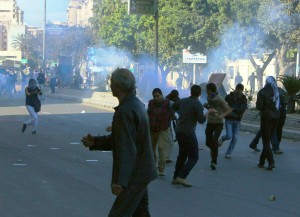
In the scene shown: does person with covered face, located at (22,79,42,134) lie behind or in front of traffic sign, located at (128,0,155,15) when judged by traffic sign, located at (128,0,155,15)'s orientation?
in front

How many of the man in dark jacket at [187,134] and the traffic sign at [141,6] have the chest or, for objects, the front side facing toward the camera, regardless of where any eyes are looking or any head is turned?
1

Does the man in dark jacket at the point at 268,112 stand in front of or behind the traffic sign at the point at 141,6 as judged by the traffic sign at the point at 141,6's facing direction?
in front

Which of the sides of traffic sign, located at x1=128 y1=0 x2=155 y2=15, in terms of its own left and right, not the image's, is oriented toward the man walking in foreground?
front

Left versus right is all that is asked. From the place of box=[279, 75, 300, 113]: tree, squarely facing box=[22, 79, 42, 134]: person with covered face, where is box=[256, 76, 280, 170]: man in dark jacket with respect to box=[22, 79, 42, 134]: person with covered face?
left

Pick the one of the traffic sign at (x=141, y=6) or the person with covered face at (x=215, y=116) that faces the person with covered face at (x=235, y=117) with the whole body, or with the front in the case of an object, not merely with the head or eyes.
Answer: the traffic sign

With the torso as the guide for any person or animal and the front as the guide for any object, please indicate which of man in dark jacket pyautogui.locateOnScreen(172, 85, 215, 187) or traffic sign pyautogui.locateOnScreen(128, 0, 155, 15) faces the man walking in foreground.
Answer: the traffic sign

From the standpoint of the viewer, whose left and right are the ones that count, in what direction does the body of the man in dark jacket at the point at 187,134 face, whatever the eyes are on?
facing away from the viewer and to the right of the viewer

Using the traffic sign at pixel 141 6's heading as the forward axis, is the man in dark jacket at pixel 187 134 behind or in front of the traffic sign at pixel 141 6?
in front
